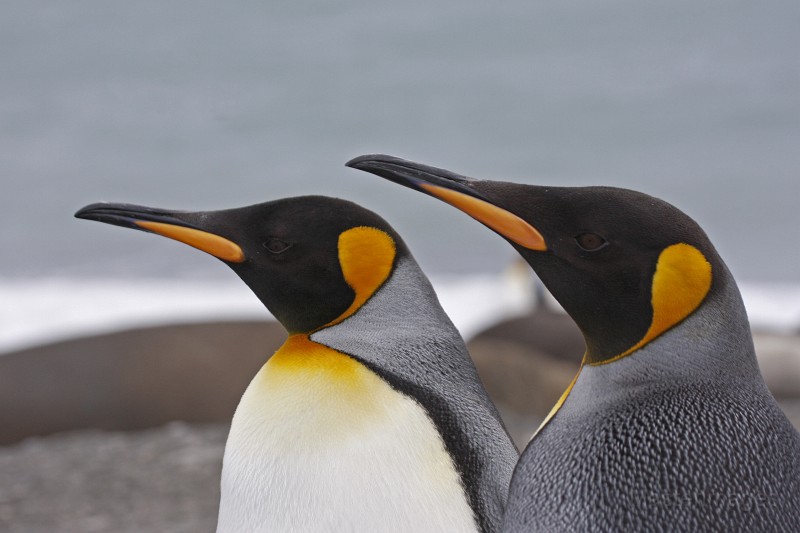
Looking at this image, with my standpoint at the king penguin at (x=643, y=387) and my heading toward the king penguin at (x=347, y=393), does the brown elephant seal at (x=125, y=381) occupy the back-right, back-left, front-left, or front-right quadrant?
front-right

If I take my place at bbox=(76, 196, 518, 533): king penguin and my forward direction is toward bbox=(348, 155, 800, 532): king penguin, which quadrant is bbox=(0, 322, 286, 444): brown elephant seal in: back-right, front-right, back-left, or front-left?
back-left

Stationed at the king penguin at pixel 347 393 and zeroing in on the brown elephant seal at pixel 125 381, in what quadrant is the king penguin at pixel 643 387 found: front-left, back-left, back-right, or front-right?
back-right

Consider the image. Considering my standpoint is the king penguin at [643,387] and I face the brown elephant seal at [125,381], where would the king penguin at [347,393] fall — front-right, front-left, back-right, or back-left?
front-left

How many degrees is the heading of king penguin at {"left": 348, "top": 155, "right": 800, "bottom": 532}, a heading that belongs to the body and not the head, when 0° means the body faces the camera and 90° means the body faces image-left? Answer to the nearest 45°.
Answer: approximately 90°

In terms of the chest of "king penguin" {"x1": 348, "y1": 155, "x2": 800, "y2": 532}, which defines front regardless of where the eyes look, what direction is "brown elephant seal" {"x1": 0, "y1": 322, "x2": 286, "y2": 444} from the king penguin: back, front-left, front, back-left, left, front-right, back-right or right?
front-right
